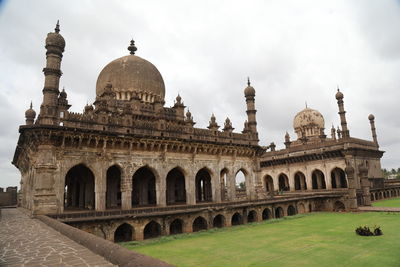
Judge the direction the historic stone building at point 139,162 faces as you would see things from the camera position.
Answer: facing the viewer and to the right of the viewer

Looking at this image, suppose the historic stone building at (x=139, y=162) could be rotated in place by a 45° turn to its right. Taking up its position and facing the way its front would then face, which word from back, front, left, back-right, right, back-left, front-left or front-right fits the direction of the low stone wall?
front
